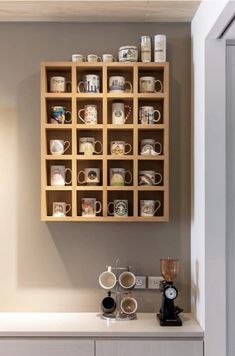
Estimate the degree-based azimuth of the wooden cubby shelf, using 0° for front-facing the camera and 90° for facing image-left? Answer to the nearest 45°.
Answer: approximately 0°
